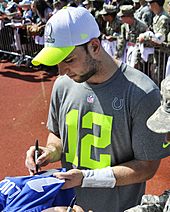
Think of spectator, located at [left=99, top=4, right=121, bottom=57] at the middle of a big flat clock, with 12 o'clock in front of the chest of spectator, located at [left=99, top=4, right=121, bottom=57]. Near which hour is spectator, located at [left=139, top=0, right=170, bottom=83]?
spectator, located at [left=139, top=0, right=170, bottom=83] is roughly at 9 o'clock from spectator, located at [left=99, top=4, right=121, bottom=57].

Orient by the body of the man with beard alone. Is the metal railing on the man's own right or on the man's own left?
on the man's own right

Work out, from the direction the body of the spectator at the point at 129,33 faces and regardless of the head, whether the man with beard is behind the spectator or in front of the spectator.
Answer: in front

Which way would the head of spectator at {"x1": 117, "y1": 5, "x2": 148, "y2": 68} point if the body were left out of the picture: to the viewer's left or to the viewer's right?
to the viewer's left

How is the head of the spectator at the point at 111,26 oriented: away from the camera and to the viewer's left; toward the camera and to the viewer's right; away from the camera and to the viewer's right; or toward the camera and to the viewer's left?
toward the camera and to the viewer's left

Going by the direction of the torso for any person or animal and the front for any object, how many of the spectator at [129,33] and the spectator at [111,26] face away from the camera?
0

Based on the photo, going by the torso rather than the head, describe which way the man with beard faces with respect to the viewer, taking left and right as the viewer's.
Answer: facing the viewer and to the left of the viewer
